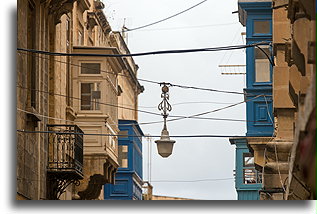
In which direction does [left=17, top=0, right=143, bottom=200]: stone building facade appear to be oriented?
to the viewer's right
